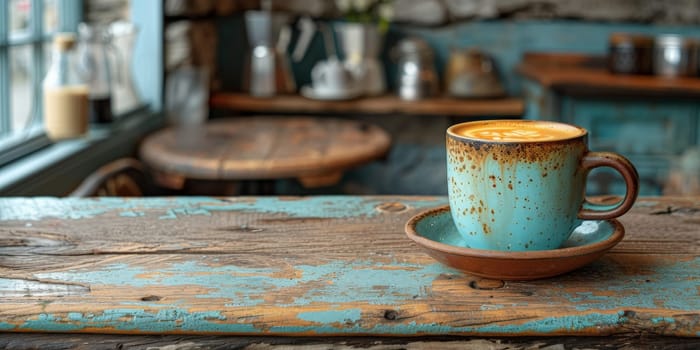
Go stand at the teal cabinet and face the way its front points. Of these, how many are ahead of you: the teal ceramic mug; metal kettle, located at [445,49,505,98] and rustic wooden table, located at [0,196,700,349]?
2

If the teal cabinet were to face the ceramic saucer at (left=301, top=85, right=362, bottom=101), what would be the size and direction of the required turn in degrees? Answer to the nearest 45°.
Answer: approximately 90° to its right

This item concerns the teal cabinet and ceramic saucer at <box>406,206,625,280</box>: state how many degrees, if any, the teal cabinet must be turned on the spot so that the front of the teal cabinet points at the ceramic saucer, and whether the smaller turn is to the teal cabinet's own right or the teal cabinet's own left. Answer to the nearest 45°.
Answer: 0° — it already faces it

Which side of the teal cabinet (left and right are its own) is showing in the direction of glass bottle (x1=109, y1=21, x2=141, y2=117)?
right

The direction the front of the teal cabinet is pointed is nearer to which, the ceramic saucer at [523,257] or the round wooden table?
the ceramic saucer

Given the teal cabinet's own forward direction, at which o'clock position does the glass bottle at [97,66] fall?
The glass bottle is roughly at 2 o'clock from the teal cabinet.

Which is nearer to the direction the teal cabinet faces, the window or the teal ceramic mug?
the teal ceramic mug

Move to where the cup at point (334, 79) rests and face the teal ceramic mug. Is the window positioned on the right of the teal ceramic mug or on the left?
right

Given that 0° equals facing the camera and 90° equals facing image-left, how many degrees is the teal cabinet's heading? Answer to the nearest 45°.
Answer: approximately 0°

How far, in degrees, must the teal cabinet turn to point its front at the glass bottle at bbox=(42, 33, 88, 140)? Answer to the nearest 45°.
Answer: approximately 45° to its right

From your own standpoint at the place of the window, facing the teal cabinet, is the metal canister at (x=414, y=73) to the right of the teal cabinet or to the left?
left

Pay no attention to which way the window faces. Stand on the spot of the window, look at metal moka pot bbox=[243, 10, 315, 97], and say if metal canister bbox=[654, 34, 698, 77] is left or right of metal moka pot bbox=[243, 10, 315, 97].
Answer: right

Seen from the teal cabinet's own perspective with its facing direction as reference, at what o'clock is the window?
The window is roughly at 2 o'clock from the teal cabinet.
